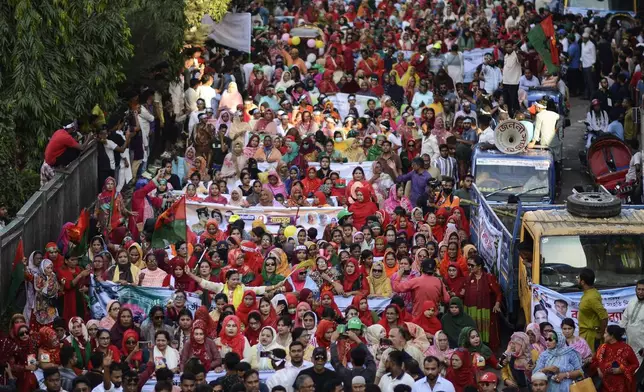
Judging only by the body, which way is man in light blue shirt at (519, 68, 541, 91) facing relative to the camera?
toward the camera

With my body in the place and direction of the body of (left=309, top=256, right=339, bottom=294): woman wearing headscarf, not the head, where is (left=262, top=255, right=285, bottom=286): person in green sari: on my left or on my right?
on my right

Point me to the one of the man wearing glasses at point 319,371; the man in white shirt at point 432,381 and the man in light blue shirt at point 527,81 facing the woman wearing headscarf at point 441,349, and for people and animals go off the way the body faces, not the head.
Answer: the man in light blue shirt at point 527,81

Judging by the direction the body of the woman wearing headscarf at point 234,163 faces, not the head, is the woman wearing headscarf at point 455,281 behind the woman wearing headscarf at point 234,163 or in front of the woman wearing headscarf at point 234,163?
in front

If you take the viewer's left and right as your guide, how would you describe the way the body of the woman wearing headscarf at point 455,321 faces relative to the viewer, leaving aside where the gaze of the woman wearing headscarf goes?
facing the viewer and to the left of the viewer

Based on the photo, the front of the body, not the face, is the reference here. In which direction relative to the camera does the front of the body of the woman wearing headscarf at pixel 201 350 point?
toward the camera

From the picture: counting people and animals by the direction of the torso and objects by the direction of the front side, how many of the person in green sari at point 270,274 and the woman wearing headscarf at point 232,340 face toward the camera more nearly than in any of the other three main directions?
2

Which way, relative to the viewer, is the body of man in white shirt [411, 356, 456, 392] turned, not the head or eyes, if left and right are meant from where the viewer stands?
facing the viewer

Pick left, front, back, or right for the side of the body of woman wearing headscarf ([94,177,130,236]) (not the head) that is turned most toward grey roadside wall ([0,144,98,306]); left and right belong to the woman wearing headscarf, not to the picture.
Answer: right

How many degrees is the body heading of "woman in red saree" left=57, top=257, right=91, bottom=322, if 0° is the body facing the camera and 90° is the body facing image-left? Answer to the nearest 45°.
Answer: approximately 315°

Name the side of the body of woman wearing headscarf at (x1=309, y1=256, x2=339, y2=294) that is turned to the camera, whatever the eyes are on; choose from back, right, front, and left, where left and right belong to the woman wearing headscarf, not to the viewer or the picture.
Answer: front

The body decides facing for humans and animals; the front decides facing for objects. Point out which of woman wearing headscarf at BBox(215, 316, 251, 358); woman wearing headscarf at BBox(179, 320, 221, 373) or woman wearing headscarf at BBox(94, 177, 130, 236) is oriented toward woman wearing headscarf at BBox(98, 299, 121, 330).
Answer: woman wearing headscarf at BBox(94, 177, 130, 236)
